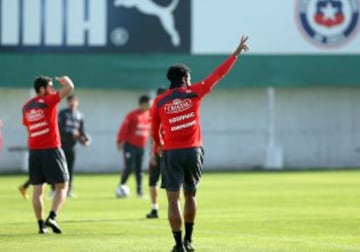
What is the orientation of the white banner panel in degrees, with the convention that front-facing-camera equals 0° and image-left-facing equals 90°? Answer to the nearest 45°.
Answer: approximately 0°

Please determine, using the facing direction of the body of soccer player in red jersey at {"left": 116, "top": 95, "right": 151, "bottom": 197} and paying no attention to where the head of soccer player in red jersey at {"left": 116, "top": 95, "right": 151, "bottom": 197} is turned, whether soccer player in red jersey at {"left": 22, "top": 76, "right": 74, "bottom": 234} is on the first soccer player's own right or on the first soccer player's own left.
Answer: on the first soccer player's own right

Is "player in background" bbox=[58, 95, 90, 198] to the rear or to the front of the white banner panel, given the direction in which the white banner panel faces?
to the front

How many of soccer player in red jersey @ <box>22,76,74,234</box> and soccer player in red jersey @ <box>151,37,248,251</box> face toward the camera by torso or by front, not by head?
0

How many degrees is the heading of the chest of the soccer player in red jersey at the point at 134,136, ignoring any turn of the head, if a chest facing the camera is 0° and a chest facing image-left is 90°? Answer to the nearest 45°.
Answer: approximately 315°

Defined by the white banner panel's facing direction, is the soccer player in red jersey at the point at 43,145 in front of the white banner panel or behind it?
in front

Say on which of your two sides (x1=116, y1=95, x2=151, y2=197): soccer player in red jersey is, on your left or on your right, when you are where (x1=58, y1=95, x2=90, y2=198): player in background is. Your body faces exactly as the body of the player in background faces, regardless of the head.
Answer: on your left

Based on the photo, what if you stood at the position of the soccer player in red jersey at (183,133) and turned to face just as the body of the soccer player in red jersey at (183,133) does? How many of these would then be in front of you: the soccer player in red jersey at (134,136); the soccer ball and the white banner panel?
3

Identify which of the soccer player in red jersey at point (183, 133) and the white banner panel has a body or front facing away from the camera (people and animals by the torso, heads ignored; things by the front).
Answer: the soccer player in red jersey

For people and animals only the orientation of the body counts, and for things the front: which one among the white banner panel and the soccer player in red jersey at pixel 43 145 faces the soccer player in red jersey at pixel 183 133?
the white banner panel

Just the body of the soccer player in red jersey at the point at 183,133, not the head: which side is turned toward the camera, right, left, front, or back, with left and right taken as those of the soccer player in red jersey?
back

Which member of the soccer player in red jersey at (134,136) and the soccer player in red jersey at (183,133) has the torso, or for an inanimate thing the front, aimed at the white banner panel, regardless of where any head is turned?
the soccer player in red jersey at (183,133)

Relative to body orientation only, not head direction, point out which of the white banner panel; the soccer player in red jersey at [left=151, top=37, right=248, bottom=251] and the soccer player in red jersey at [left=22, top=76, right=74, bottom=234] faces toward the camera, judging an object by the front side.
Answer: the white banner panel
